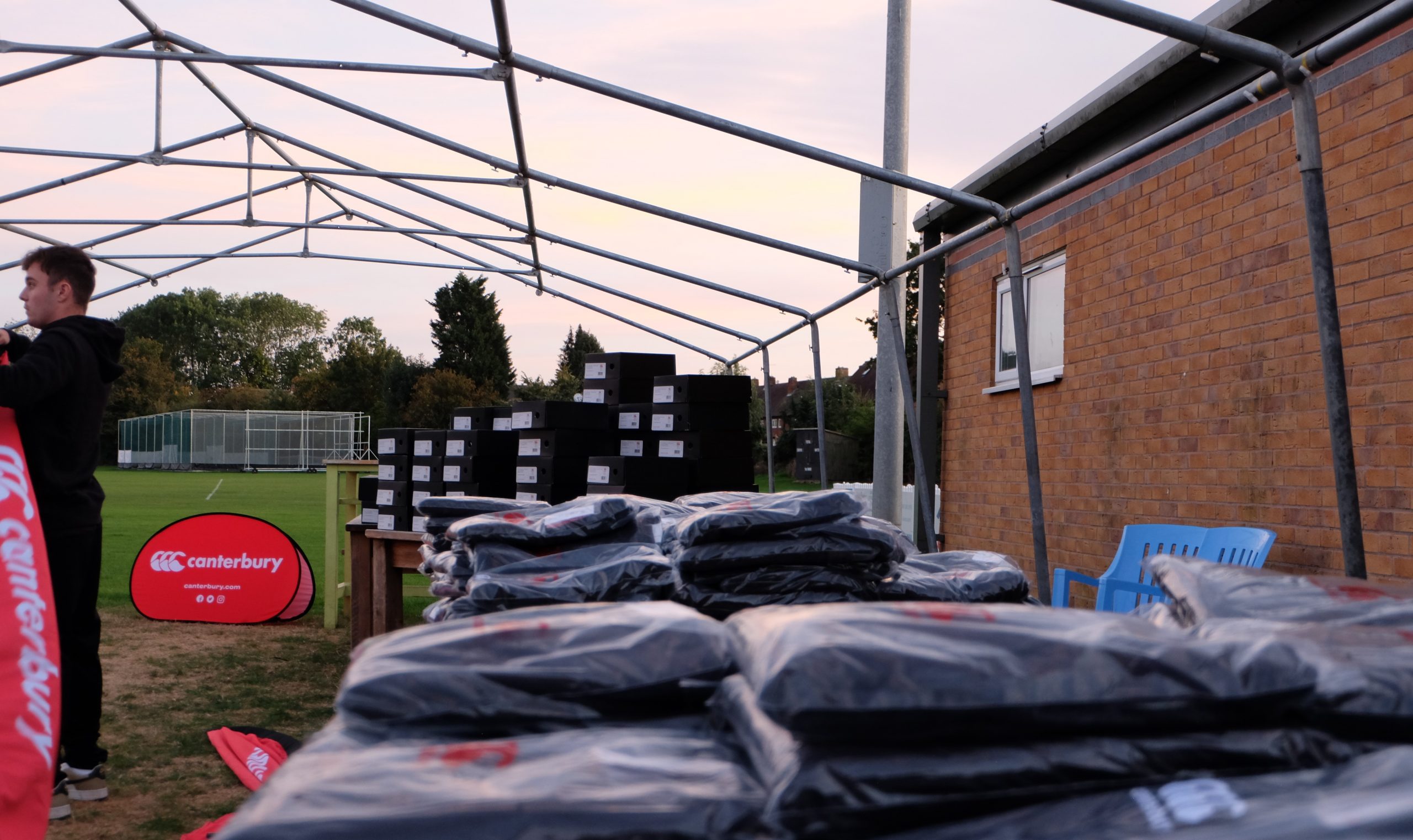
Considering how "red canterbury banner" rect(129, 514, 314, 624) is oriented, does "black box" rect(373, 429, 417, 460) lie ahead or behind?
ahead

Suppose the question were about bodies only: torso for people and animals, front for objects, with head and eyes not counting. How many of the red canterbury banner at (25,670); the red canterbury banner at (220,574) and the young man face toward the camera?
2

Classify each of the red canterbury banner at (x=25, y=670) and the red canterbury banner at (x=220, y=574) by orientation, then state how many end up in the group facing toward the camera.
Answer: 2

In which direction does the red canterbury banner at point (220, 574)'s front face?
toward the camera

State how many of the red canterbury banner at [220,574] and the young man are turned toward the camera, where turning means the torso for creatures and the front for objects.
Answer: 1

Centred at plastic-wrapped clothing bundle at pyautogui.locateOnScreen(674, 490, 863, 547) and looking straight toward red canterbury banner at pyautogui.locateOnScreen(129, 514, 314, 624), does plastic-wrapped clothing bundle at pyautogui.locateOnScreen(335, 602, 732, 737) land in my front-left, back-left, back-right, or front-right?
back-left

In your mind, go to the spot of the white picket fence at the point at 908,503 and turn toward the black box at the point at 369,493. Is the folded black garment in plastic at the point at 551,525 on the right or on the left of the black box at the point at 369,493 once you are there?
left

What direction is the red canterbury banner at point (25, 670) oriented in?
toward the camera

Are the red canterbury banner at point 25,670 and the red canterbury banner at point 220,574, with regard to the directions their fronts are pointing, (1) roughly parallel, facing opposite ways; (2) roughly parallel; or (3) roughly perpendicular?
roughly parallel
